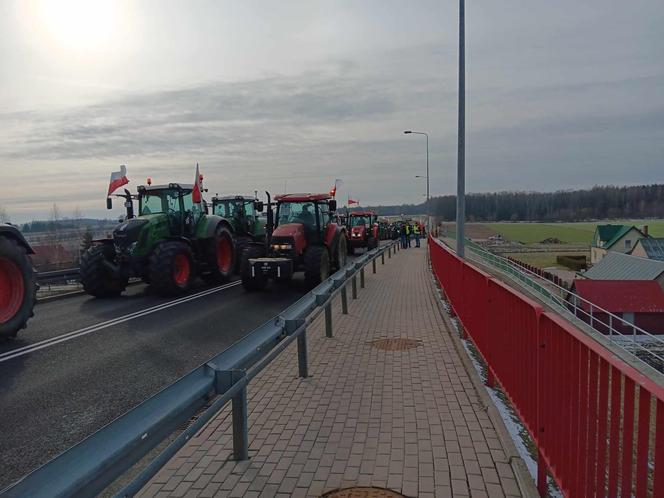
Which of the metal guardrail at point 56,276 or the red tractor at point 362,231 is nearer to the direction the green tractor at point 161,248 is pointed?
the metal guardrail

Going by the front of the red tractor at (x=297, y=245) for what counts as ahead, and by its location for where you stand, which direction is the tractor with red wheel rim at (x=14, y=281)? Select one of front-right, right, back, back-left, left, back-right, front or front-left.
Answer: front

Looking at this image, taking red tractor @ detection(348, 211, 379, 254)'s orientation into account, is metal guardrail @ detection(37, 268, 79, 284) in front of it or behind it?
in front

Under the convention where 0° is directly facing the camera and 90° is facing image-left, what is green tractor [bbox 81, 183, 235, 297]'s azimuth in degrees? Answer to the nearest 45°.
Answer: approximately 45°

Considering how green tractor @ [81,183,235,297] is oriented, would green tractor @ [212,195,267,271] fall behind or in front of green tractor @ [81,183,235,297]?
behind

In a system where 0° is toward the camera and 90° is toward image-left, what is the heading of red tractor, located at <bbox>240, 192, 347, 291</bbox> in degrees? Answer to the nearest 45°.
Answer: approximately 45°

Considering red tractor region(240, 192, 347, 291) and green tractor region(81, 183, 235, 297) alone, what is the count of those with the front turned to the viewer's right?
0

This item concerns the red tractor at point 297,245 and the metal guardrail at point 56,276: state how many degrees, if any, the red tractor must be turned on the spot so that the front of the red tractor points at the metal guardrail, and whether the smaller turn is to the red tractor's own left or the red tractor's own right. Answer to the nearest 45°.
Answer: approximately 45° to the red tractor's own right

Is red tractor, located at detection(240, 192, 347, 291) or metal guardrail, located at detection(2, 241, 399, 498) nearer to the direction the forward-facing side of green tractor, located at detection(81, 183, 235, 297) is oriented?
the metal guardrail

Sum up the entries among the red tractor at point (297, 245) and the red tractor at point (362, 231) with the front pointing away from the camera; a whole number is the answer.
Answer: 0

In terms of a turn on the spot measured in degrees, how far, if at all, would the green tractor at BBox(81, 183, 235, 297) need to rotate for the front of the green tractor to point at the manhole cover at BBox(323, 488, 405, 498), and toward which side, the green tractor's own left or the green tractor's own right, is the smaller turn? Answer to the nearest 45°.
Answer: approximately 45° to the green tractor's own left

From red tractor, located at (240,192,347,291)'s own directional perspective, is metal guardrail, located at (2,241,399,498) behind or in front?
in front
